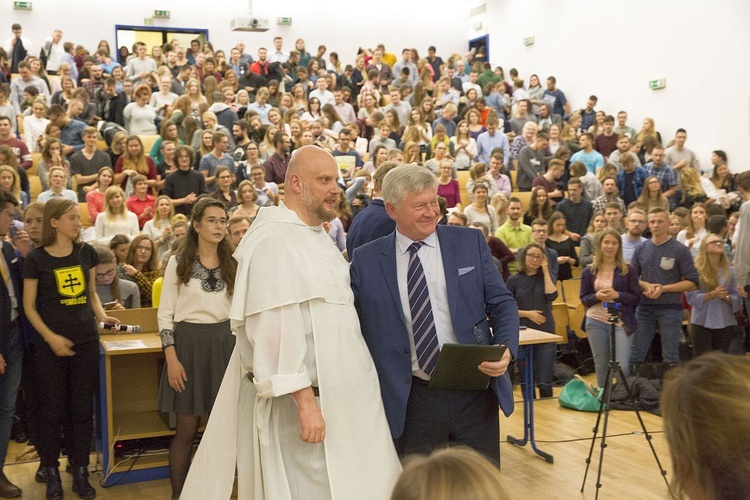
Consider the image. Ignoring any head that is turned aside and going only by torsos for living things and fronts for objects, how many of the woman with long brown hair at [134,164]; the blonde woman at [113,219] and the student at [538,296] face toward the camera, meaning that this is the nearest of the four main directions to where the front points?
3

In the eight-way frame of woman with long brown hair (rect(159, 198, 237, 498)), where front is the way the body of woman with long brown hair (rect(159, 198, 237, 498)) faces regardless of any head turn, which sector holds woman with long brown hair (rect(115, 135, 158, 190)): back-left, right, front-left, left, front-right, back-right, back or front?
back-left

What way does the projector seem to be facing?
toward the camera

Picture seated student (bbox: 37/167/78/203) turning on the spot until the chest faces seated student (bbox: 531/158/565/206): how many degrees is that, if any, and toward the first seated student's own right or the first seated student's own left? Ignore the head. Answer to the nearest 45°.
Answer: approximately 90° to the first seated student's own left

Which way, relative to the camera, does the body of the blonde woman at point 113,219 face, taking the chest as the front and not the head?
toward the camera

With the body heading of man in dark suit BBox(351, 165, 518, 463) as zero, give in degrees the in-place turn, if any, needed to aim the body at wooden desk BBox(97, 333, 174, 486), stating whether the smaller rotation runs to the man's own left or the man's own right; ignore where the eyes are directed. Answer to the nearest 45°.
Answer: approximately 135° to the man's own right

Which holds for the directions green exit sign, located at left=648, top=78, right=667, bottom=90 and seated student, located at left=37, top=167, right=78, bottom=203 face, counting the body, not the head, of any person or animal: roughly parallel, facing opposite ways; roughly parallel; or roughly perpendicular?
roughly perpendicular

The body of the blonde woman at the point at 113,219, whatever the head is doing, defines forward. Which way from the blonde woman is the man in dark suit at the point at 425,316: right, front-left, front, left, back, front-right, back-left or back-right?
front

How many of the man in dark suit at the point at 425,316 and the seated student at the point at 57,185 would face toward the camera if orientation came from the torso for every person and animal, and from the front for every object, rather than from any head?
2

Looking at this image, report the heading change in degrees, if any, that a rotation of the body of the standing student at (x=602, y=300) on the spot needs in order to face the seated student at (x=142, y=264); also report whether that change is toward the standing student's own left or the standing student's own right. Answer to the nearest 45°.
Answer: approximately 90° to the standing student's own right

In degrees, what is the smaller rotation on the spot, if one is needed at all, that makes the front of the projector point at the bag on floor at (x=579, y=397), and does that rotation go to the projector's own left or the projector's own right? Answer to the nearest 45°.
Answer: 0° — it already faces it
